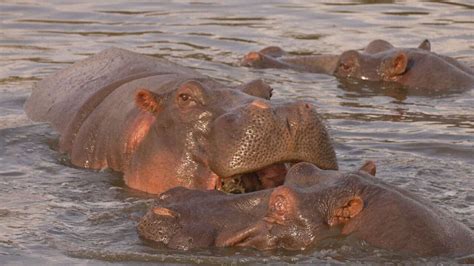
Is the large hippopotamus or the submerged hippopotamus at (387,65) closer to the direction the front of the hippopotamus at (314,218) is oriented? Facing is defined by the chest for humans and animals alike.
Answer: the large hippopotamus

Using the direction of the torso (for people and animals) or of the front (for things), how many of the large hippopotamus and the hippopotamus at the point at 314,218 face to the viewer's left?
1

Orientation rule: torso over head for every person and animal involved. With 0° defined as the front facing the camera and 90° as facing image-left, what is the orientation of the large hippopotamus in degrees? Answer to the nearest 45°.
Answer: approximately 315°

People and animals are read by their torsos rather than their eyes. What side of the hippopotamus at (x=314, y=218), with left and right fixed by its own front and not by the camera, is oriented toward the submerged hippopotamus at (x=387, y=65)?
right

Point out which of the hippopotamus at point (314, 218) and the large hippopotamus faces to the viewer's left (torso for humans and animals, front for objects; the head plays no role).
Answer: the hippopotamus

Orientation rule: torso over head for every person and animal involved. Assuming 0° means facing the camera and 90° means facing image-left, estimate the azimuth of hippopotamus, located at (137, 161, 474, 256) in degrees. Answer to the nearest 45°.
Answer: approximately 90°

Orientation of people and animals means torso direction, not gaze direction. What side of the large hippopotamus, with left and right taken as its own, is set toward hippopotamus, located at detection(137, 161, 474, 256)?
front

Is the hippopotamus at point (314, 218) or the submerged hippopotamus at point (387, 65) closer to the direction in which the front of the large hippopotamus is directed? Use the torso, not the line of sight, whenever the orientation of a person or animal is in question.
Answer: the hippopotamus
